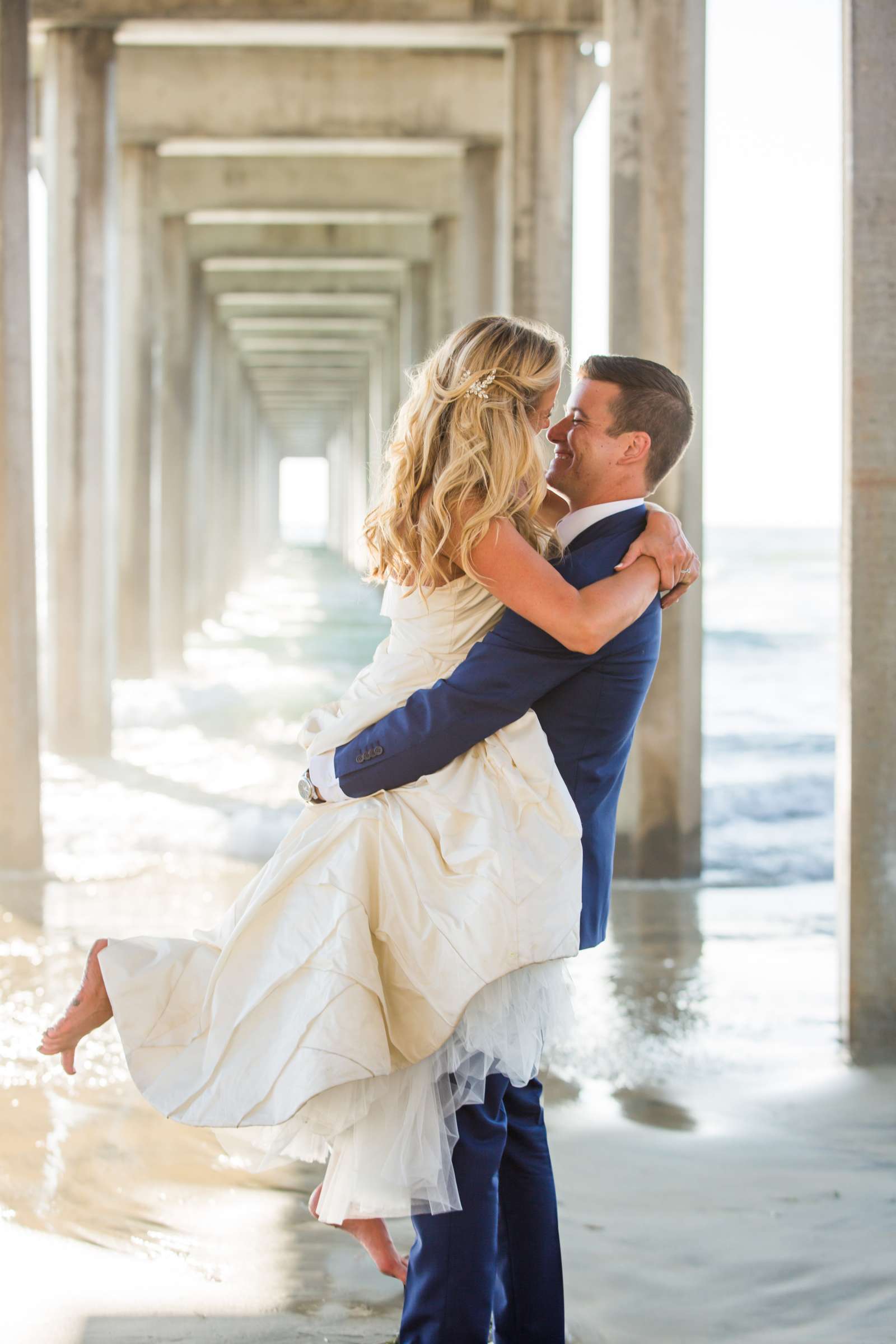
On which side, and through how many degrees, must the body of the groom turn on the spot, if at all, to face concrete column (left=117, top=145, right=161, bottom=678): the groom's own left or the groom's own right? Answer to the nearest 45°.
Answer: approximately 90° to the groom's own right

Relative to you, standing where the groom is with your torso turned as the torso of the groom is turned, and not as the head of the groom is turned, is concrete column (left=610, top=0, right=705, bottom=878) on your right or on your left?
on your right

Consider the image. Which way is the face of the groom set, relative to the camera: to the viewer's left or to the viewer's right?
to the viewer's left

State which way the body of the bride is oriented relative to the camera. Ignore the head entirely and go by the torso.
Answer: to the viewer's right

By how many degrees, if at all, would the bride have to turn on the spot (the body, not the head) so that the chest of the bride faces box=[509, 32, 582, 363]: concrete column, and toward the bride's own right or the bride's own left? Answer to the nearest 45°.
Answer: approximately 90° to the bride's own left

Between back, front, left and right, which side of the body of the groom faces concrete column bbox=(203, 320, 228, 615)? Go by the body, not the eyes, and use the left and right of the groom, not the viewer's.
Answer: right

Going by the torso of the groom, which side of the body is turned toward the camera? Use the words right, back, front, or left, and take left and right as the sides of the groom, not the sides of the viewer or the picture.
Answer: left

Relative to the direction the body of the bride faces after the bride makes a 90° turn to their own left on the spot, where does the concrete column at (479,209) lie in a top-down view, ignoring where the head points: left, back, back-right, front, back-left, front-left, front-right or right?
front

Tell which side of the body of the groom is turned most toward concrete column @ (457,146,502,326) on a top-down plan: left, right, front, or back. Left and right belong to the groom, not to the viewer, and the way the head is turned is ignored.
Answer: right
